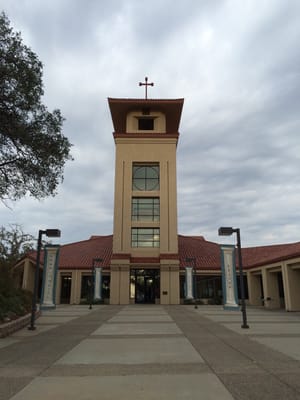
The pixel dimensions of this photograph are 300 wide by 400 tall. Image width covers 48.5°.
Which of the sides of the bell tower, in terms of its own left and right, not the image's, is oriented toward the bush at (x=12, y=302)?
front

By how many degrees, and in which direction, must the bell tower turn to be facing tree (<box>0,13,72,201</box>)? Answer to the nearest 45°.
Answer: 0° — it already faces it

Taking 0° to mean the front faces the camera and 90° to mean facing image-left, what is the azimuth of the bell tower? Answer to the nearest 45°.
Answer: approximately 0°
